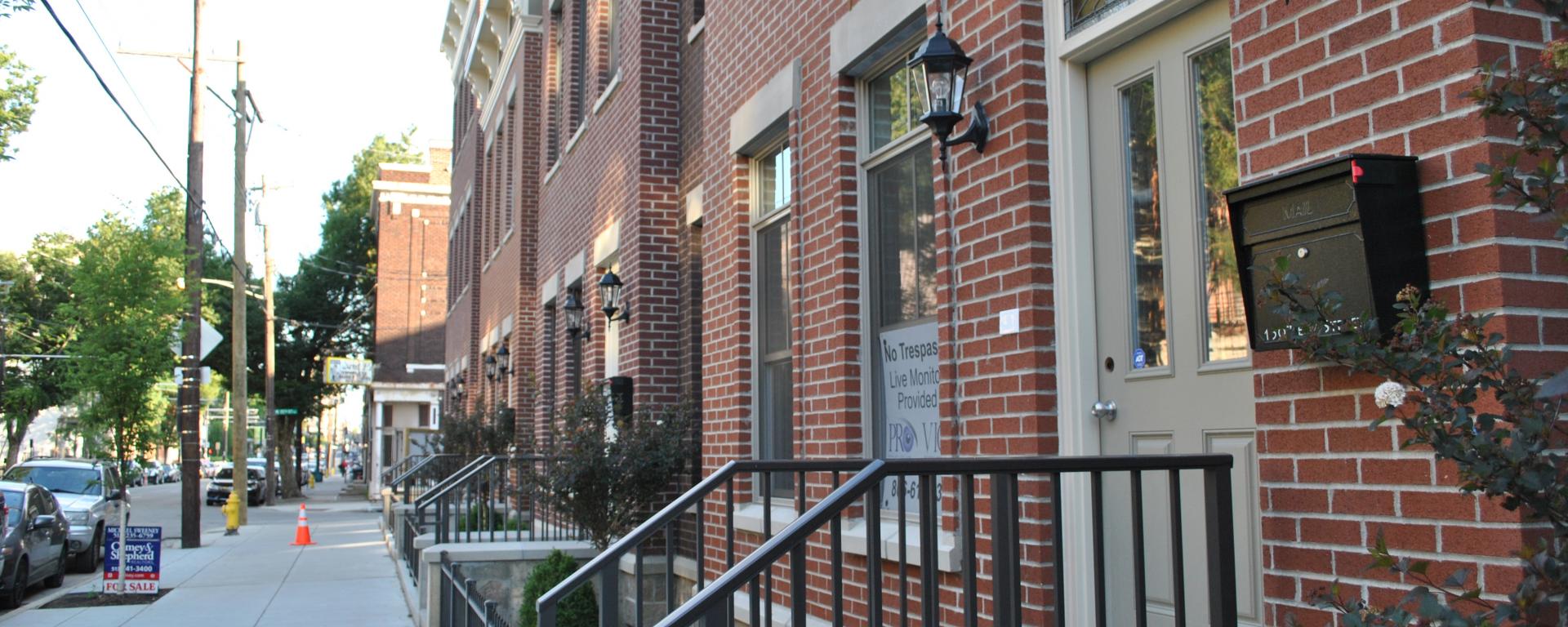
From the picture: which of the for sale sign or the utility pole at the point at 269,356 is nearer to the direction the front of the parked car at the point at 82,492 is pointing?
the for sale sign

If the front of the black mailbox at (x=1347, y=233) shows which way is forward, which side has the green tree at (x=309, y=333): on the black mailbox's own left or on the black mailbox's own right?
on the black mailbox's own right

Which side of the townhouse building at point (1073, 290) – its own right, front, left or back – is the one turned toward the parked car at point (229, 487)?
right

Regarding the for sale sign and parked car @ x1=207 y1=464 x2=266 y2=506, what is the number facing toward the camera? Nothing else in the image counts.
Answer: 2

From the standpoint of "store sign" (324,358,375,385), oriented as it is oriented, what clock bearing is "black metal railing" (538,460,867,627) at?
The black metal railing is roughly at 12 o'clock from the store sign.

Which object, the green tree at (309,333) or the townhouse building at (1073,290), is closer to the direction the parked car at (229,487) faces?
the townhouse building

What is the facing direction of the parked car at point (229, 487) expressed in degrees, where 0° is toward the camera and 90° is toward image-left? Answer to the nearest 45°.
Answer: approximately 0°

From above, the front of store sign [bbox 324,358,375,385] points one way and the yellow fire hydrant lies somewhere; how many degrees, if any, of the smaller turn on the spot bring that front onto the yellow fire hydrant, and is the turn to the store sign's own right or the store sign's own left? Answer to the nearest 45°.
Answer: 0° — it already faces it
